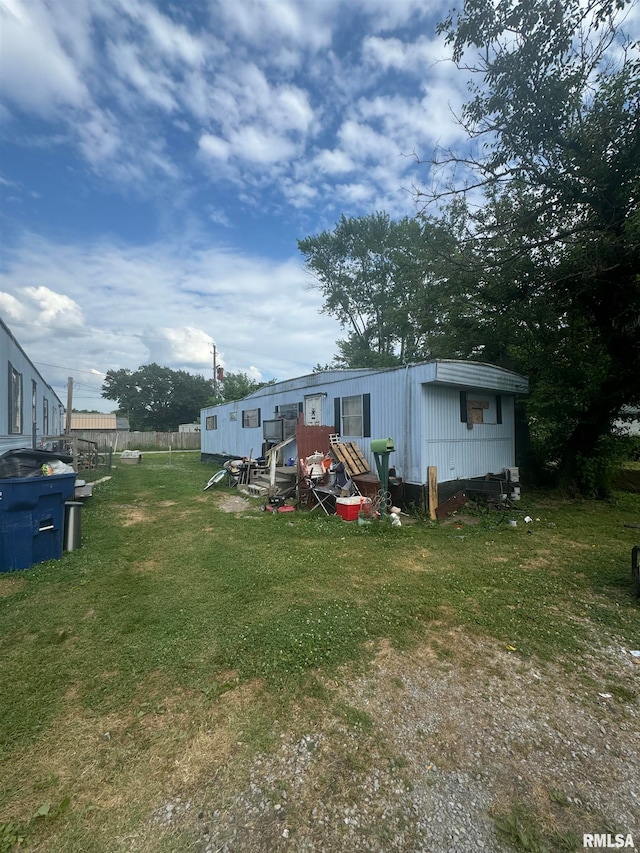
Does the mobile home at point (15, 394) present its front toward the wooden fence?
no

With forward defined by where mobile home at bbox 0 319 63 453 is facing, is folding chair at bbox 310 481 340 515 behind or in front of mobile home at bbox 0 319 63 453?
in front

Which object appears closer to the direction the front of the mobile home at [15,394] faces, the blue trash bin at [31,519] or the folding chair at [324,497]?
the folding chair

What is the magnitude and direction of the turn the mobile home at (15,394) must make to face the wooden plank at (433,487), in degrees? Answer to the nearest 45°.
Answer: approximately 45° to its right

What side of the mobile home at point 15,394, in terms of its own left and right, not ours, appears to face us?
right

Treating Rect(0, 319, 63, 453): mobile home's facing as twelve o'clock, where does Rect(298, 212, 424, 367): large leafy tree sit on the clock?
The large leafy tree is roughly at 11 o'clock from the mobile home.

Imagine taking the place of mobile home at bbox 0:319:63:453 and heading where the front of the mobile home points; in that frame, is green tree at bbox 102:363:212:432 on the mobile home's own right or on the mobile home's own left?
on the mobile home's own left

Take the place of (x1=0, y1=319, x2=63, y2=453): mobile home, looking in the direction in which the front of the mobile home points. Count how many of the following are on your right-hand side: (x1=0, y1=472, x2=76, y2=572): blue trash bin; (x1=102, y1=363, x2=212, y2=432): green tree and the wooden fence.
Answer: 1

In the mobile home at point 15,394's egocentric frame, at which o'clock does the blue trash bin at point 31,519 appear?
The blue trash bin is roughly at 3 o'clock from the mobile home.

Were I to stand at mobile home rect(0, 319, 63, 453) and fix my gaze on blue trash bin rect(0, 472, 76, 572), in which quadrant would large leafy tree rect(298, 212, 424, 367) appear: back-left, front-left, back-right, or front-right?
back-left

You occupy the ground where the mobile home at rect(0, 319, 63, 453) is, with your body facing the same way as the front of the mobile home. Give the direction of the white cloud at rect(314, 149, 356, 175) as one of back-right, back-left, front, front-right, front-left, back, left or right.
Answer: front
